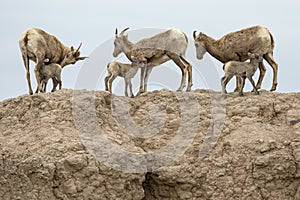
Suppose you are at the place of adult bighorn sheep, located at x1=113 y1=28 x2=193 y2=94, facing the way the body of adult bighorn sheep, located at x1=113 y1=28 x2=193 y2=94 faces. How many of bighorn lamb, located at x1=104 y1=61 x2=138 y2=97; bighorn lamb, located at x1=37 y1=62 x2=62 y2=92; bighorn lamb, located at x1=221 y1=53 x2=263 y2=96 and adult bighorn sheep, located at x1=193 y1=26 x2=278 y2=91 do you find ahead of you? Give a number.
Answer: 2

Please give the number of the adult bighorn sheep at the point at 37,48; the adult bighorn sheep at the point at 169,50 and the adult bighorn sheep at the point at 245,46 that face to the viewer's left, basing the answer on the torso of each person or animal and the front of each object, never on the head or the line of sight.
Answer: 2

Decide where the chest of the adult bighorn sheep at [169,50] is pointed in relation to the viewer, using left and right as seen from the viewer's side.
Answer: facing to the left of the viewer

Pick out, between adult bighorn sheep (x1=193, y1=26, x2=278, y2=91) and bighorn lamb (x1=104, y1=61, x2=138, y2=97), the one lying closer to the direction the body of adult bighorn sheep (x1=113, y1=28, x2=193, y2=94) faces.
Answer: the bighorn lamb

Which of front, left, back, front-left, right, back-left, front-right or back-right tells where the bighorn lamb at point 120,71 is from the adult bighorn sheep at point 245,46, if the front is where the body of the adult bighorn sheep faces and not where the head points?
front

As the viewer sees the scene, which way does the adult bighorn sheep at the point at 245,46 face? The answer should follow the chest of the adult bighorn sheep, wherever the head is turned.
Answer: to the viewer's left

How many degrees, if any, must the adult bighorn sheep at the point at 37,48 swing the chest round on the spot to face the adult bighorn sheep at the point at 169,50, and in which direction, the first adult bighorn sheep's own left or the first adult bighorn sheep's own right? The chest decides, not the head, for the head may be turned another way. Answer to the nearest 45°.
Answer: approximately 45° to the first adult bighorn sheep's own right
